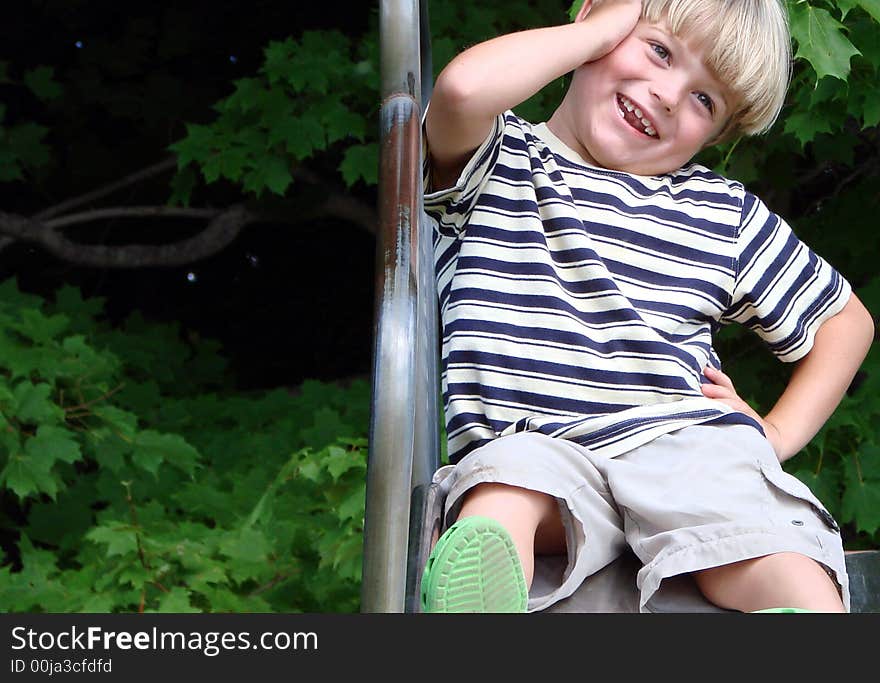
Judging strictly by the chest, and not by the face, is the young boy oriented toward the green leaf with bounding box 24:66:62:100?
no

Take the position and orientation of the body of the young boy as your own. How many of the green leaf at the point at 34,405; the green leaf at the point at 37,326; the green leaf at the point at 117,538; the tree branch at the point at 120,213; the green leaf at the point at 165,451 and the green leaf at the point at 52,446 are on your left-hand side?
0

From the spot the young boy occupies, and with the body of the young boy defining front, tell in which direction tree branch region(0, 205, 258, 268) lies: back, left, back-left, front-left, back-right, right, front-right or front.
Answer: back-right

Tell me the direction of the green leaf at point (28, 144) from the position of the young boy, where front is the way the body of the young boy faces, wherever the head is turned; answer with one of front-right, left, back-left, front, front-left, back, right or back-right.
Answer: back-right

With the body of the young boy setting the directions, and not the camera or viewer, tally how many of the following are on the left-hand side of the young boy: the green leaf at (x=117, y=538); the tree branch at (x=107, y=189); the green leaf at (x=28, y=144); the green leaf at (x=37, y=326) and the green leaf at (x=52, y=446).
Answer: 0

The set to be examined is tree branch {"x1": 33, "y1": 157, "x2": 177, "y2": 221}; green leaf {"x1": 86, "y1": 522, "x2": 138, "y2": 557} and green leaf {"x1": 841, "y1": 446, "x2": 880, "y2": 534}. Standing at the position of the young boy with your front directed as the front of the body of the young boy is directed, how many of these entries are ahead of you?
0

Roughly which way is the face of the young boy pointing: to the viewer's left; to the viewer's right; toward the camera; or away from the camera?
toward the camera

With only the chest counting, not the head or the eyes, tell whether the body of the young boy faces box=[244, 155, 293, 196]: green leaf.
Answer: no

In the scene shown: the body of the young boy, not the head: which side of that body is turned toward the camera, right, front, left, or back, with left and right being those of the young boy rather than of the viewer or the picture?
front

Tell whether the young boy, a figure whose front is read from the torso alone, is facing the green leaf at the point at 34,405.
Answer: no

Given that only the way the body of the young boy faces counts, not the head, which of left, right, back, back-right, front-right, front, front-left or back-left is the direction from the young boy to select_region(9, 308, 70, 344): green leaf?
back-right

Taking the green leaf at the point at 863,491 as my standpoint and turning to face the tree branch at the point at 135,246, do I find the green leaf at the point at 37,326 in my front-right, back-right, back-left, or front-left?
front-left

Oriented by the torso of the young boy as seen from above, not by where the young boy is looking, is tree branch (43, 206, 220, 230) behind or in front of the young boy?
behind

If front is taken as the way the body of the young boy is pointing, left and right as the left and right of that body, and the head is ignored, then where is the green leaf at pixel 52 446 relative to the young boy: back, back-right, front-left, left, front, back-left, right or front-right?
back-right
